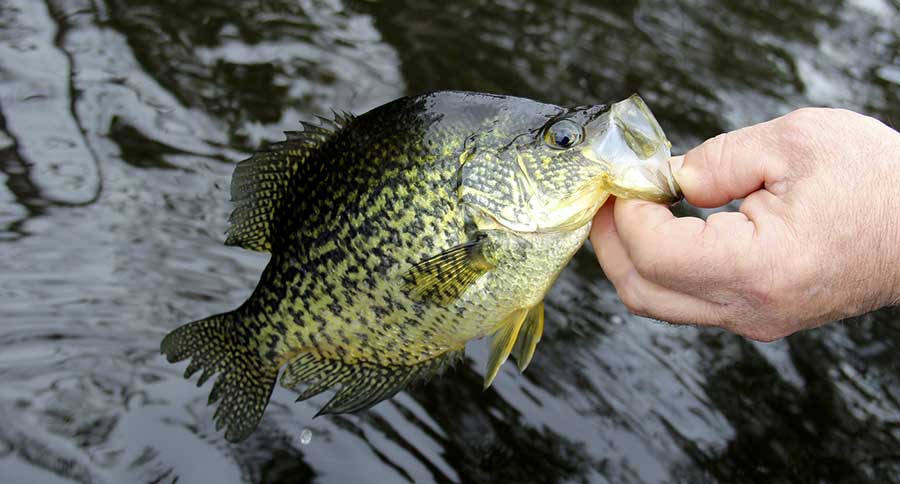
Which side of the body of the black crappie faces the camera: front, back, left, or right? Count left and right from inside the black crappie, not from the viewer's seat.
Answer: right
